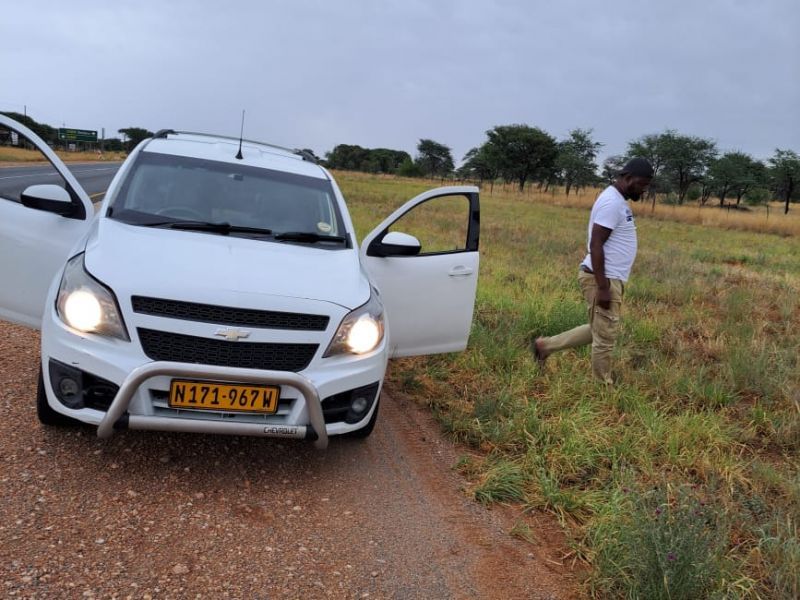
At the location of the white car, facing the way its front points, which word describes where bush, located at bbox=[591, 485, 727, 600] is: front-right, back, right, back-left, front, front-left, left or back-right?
front-left

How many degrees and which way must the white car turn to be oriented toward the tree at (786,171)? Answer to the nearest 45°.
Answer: approximately 135° to its left

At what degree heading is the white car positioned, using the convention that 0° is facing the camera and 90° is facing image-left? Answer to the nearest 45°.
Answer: approximately 0°

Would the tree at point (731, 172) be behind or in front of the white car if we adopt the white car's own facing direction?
behind

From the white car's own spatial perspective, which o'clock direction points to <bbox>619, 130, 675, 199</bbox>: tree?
The tree is roughly at 7 o'clock from the white car.

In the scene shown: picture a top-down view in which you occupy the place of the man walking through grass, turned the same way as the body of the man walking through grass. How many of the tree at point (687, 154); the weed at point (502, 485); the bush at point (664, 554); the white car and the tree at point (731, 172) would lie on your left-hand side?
2
